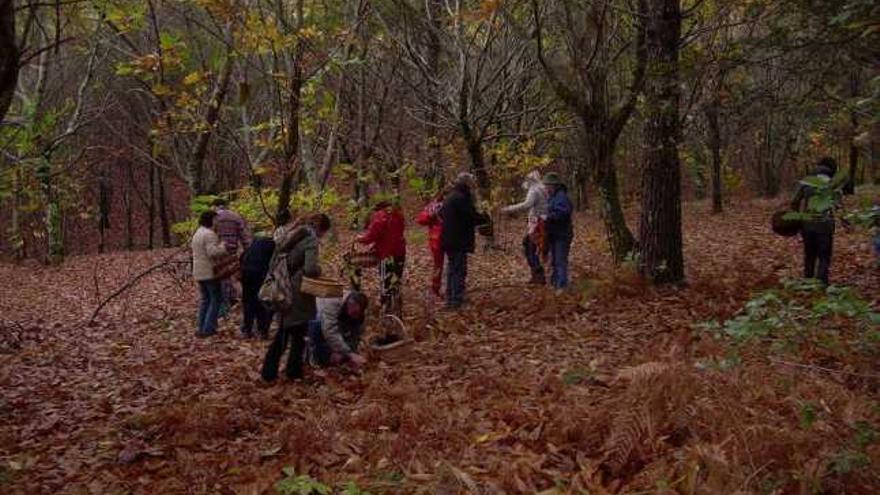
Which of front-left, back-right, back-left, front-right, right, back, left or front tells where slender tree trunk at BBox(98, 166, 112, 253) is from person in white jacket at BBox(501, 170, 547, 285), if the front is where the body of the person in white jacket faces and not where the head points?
front-right

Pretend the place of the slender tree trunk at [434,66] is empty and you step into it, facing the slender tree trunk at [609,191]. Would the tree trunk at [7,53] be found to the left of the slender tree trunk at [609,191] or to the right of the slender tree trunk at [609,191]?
right

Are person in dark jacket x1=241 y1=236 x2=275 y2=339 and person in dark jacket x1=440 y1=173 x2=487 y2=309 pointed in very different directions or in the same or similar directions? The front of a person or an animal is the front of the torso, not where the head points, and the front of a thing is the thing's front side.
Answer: same or similar directions

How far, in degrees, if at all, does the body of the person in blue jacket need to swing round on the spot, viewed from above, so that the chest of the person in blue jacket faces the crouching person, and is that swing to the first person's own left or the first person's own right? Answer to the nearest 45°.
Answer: approximately 45° to the first person's own left

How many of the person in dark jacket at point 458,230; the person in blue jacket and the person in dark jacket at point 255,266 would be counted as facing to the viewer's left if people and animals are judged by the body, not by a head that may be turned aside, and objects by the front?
1

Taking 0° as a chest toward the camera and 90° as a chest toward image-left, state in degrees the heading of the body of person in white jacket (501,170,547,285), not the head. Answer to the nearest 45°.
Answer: approximately 90°

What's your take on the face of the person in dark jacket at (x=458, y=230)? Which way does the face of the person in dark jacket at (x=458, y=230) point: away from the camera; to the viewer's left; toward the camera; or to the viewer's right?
away from the camera

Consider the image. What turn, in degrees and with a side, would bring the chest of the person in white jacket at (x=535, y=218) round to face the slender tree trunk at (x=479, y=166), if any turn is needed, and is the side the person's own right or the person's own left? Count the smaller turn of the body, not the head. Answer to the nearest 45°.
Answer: approximately 90° to the person's own right

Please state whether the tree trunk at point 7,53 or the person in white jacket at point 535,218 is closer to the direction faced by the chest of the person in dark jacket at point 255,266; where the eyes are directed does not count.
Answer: the person in white jacket

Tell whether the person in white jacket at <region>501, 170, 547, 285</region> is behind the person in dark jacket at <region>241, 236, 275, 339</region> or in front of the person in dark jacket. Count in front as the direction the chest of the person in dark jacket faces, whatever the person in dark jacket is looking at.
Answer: in front

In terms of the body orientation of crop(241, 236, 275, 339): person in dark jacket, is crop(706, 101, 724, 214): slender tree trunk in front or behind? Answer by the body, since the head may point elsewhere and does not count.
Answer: in front

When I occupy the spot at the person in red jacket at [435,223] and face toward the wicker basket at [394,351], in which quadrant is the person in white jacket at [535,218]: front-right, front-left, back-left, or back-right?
back-left
